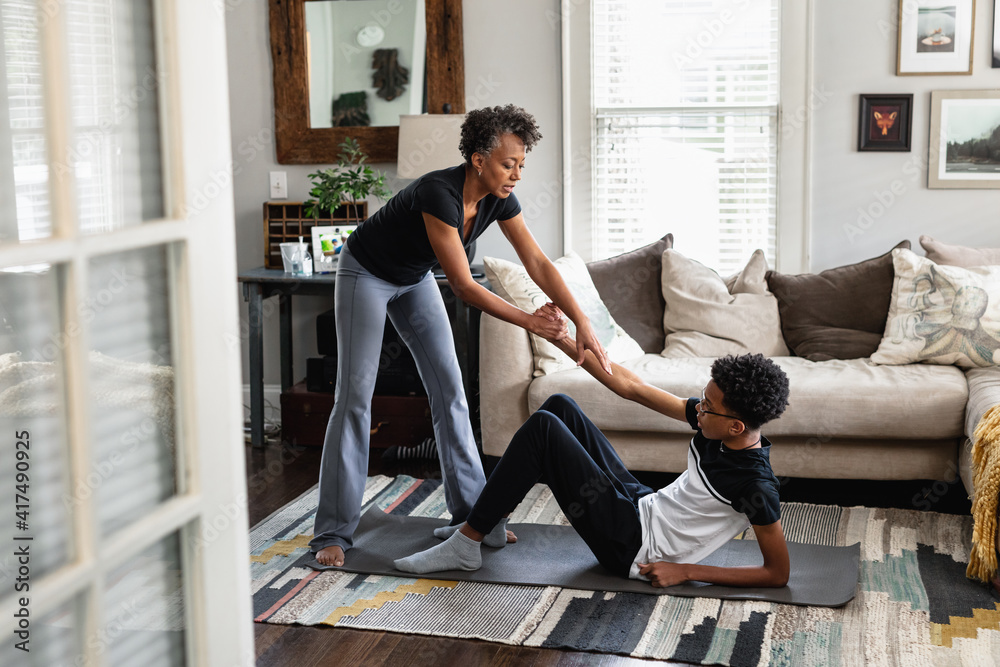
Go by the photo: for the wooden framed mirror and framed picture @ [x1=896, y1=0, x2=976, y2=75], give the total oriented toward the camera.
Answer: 2

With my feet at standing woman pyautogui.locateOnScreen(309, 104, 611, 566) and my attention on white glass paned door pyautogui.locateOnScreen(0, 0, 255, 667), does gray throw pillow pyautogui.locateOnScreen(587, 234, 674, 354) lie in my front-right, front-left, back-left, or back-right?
back-left

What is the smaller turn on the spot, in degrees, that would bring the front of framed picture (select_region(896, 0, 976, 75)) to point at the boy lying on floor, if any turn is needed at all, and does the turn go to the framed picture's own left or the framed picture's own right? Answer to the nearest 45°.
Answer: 0° — it already faces them

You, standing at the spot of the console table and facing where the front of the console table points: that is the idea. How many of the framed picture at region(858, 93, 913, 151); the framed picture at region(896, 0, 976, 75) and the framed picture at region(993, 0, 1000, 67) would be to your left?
3

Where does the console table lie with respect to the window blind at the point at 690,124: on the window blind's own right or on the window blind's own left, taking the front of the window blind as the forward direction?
on the window blind's own right

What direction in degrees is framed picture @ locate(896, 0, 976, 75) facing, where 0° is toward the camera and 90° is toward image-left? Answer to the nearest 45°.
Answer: approximately 0°

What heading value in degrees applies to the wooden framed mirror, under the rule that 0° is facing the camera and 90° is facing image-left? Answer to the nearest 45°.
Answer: approximately 0°

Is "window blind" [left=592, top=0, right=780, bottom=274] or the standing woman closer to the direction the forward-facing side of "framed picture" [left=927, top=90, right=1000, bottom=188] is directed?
the standing woman
